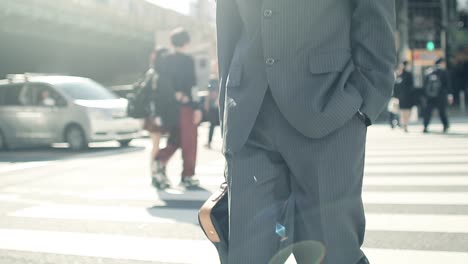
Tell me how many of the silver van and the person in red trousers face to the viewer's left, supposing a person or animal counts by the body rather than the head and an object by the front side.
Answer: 0

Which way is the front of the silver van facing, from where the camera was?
facing the viewer and to the right of the viewer

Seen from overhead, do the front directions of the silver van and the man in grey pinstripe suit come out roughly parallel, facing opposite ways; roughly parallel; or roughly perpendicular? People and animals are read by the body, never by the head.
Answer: roughly perpendicular

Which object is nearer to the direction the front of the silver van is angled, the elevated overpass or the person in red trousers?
the person in red trousers

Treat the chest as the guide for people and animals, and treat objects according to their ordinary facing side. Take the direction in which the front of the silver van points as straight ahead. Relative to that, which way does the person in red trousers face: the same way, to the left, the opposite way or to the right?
to the left

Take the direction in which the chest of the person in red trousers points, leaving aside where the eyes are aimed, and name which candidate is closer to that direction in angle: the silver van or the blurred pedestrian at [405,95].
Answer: the blurred pedestrian

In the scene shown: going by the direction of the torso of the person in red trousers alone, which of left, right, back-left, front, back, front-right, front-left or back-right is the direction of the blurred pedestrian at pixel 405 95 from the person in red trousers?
front

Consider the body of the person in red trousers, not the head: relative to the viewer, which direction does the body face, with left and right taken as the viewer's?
facing away from the viewer and to the right of the viewer

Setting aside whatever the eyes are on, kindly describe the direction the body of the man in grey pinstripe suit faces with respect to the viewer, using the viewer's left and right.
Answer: facing the viewer and to the left of the viewer

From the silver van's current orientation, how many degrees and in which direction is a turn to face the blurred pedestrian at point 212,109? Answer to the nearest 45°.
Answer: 0° — it already faces them

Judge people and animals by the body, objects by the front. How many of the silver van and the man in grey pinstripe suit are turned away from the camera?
0

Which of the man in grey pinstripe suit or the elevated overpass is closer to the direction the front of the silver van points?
the man in grey pinstripe suit

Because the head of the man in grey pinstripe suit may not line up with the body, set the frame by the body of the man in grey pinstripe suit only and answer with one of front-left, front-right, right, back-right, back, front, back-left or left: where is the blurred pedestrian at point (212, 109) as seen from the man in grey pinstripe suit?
back-right

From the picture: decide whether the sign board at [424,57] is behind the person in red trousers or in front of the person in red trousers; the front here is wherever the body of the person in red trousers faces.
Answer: in front

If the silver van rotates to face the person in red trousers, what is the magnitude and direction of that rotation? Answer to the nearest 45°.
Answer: approximately 45° to its right

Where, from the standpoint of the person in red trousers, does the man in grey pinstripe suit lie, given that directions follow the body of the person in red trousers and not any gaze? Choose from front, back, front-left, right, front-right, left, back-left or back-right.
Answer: back-right

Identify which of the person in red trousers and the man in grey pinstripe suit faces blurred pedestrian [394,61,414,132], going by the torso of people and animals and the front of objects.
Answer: the person in red trousers

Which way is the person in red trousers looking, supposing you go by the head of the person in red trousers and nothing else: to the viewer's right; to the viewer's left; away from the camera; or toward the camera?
away from the camera
